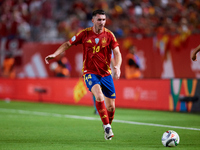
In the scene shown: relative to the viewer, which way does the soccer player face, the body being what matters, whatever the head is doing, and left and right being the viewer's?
facing the viewer

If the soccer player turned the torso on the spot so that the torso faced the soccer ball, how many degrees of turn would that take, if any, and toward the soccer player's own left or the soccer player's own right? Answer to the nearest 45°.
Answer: approximately 45° to the soccer player's own left
